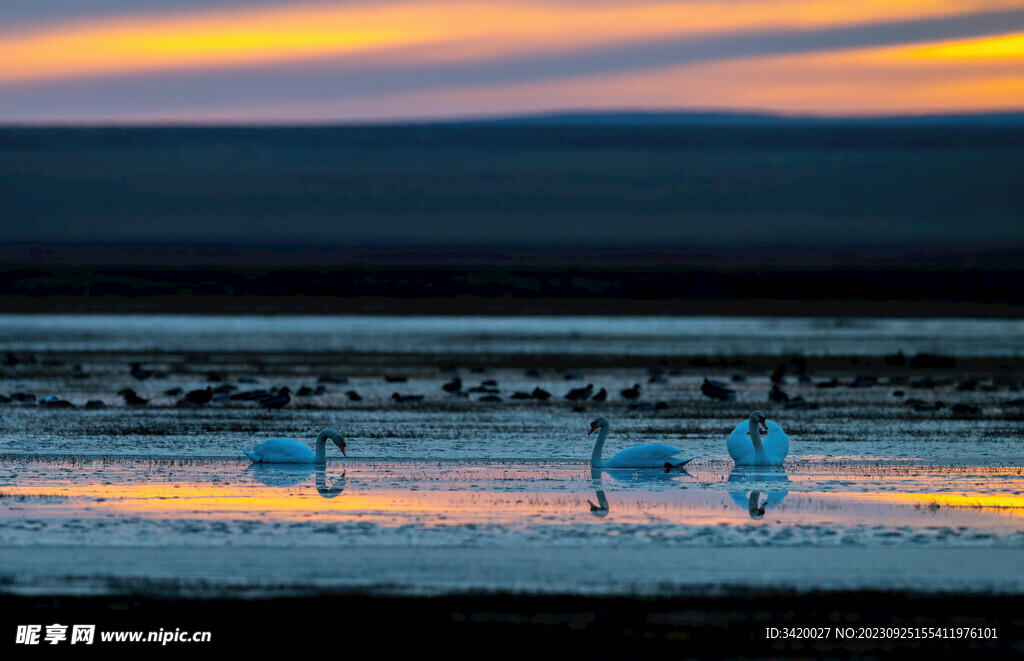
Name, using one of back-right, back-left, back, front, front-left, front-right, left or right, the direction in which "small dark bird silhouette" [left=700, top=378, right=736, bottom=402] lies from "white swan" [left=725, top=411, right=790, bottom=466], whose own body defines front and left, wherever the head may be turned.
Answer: back

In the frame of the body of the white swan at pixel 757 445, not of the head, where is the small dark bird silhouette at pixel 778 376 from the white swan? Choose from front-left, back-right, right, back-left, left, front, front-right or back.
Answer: back

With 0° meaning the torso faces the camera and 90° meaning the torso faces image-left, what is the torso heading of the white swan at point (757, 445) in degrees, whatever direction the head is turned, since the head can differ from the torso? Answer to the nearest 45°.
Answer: approximately 0°

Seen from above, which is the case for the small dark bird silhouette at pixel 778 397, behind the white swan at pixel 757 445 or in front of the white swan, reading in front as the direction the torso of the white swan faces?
behind

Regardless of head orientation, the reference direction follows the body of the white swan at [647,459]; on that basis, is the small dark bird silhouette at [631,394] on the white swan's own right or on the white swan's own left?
on the white swan's own right

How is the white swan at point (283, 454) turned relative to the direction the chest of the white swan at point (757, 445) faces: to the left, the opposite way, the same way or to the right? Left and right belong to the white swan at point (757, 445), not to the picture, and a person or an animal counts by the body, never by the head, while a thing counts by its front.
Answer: to the left

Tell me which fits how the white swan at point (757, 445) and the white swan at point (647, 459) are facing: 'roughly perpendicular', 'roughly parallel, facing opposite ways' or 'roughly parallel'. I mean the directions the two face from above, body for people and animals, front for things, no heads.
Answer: roughly perpendicular

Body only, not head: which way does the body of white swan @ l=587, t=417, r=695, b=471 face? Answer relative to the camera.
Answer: to the viewer's left

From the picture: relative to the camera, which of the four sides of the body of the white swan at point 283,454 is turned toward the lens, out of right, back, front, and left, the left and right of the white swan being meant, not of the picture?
right

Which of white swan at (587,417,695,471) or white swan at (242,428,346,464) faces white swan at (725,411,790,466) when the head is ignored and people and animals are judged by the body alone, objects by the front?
white swan at (242,428,346,464)

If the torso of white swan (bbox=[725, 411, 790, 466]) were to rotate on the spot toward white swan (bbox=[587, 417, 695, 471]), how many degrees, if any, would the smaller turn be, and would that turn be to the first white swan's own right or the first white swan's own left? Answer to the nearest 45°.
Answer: approximately 45° to the first white swan's own right

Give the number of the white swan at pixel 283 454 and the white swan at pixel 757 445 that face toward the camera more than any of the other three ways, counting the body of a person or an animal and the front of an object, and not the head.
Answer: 1

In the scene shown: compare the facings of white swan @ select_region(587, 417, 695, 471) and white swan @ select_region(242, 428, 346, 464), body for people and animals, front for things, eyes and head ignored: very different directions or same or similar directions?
very different directions
